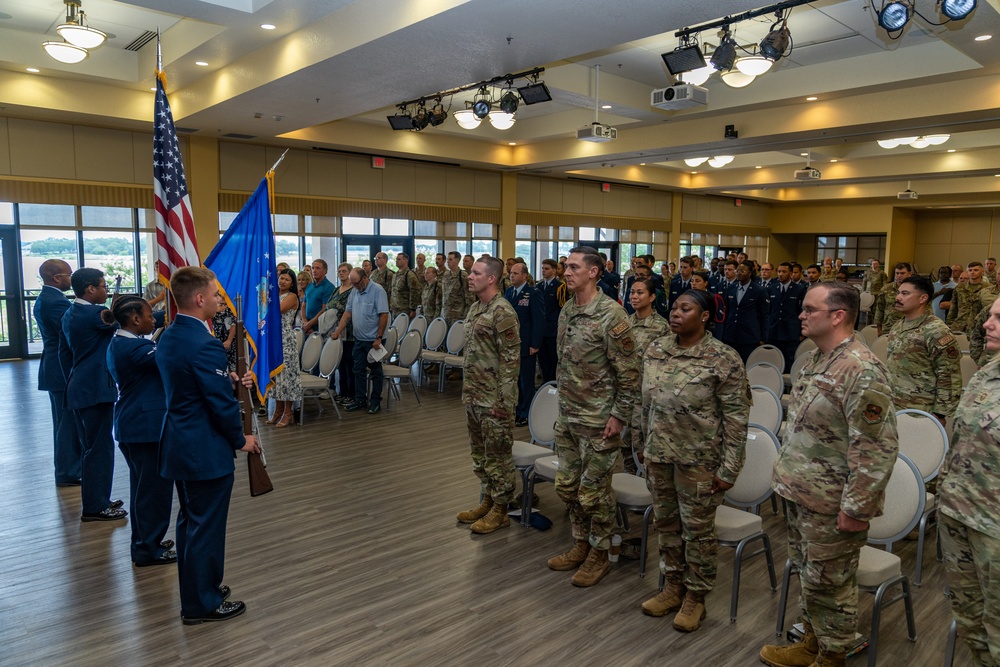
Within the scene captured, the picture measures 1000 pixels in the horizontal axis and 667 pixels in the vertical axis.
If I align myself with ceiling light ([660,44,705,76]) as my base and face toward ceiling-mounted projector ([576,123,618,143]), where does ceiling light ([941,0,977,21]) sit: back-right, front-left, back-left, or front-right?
back-right

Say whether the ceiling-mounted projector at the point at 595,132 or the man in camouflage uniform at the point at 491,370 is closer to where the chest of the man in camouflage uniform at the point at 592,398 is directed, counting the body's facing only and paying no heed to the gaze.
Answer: the man in camouflage uniform

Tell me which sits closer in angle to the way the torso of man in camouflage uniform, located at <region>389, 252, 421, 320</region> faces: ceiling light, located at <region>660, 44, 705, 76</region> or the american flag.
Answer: the american flag

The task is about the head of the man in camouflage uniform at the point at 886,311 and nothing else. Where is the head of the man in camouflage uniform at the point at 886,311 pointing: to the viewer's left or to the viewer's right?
to the viewer's left

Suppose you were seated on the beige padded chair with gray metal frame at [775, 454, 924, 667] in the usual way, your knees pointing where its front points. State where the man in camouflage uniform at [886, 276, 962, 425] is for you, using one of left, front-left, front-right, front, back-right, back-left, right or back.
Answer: back-right

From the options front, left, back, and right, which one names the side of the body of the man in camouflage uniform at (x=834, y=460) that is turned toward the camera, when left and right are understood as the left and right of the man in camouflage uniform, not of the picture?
left

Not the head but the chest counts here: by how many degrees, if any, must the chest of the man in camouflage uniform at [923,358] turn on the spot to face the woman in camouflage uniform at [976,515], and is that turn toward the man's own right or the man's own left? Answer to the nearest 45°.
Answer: approximately 45° to the man's own left

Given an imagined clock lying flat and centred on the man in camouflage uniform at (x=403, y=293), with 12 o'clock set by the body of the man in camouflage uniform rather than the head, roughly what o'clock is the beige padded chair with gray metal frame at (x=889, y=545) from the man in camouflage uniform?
The beige padded chair with gray metal frame is roughly at 10 o'clock from the man in camouflage uniform.
